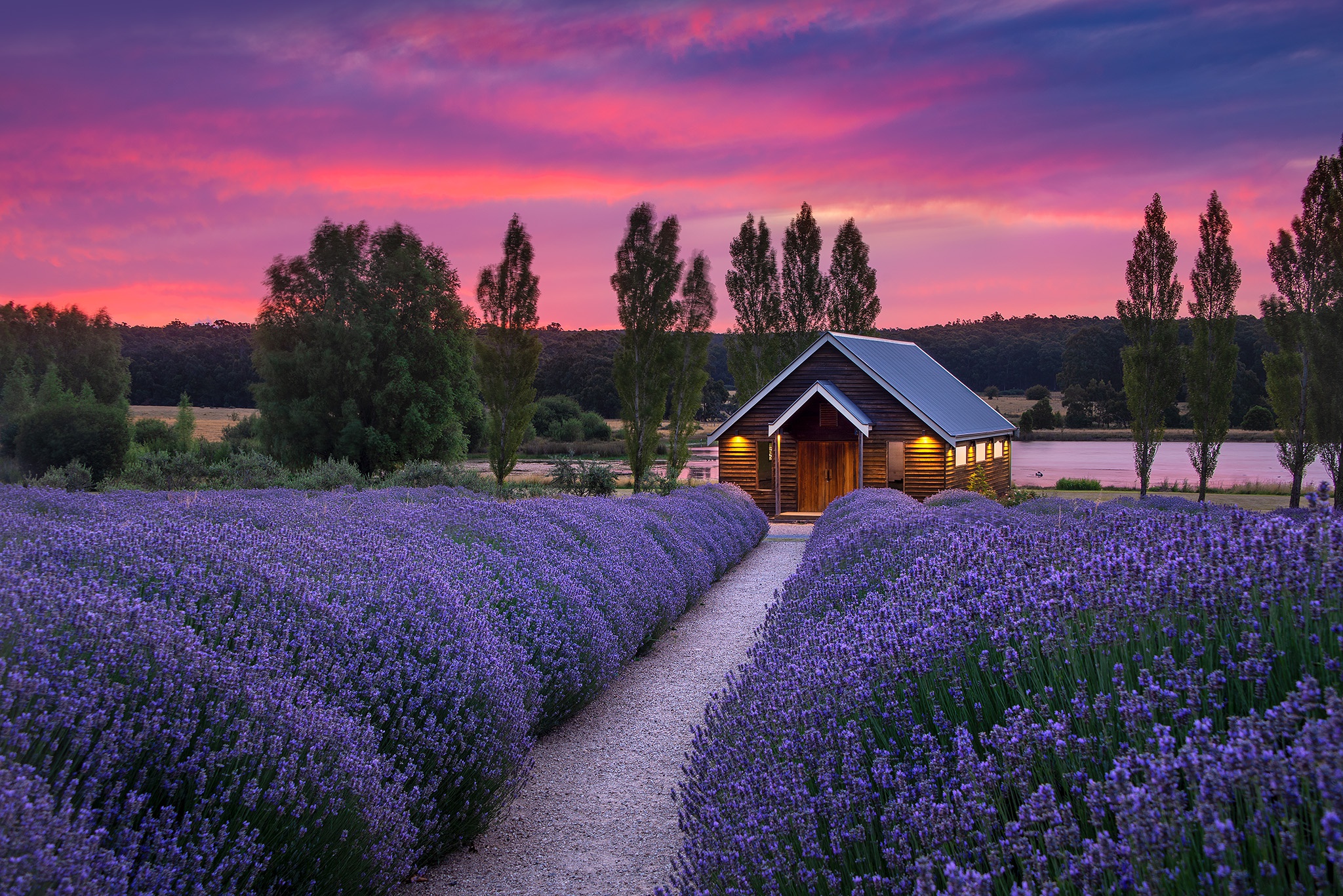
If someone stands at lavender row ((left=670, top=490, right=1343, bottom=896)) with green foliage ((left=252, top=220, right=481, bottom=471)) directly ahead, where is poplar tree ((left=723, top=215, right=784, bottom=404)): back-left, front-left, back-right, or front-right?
front-right

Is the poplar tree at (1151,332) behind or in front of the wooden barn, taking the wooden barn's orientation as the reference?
behind

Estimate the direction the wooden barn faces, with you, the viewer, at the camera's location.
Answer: facing the viewer and to the left of the viewer

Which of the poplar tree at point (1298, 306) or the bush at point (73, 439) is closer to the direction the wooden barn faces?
the bush

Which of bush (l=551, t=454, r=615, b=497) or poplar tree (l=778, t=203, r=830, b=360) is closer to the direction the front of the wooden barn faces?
the bush

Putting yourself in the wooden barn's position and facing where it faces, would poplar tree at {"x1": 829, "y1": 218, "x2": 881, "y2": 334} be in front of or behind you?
behind

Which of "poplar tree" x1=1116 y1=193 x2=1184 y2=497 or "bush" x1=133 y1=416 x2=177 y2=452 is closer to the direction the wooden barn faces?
the bush

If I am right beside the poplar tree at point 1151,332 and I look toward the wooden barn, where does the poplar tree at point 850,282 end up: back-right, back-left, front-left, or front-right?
front-right

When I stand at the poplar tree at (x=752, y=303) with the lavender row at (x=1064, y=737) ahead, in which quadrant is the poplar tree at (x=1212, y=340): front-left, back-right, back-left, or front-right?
front-left

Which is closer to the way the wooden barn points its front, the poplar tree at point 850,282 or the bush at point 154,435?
the bush

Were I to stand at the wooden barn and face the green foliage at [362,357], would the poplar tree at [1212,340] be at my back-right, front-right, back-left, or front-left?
back-right

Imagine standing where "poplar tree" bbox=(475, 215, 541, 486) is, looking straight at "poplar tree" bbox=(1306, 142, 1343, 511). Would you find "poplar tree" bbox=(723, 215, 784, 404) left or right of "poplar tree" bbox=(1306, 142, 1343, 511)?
left

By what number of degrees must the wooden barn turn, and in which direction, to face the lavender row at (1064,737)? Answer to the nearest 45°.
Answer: approximately 45° to its left

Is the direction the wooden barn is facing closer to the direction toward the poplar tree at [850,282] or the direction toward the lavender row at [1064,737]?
the lavender row
